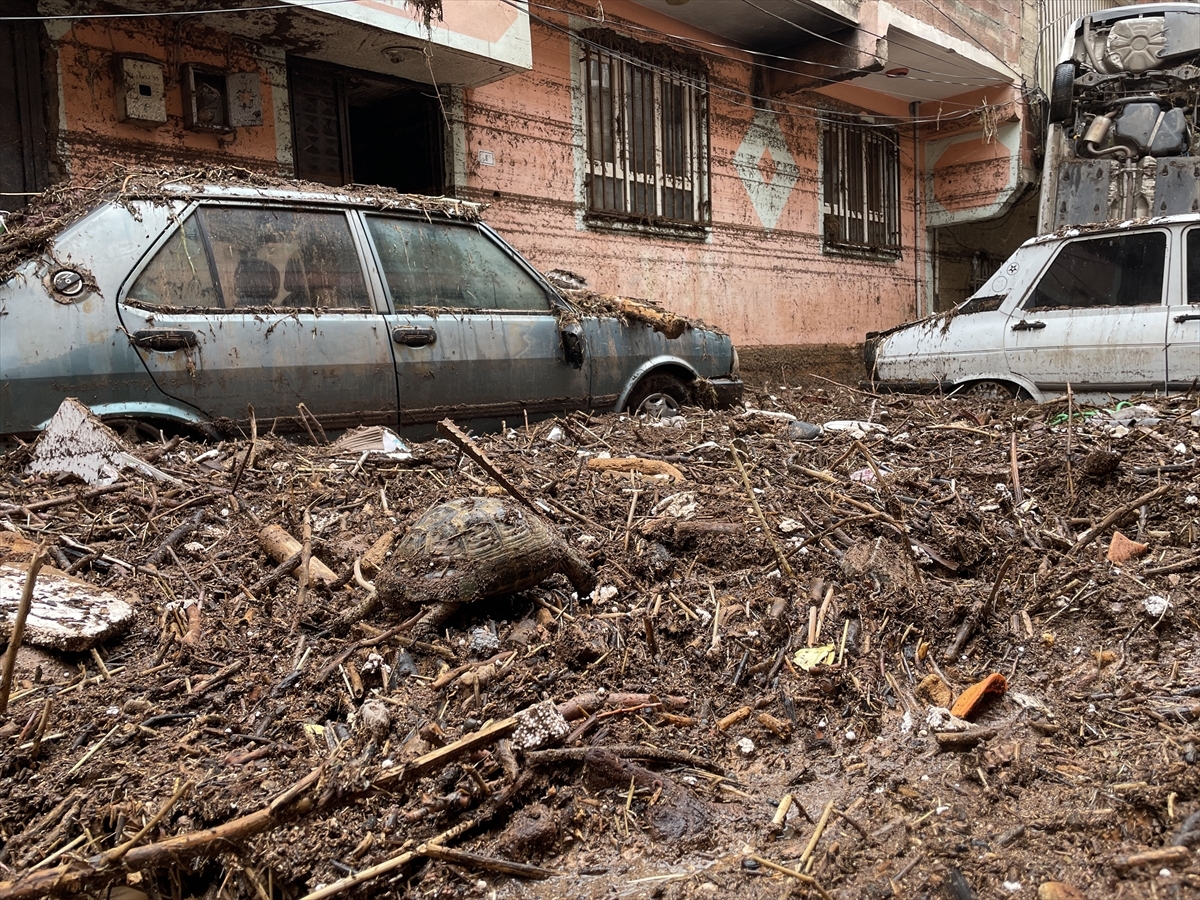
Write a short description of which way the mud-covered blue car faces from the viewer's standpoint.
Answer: facing to the right of the viewer

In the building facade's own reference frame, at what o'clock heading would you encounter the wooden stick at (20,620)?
The wooden stick is roughly at 2 o'clock from the building facade.

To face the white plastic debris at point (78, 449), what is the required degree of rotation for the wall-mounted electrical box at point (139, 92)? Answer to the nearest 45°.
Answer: approximately 45° to its right

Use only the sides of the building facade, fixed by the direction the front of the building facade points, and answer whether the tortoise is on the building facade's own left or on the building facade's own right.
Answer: on the building facade's own right

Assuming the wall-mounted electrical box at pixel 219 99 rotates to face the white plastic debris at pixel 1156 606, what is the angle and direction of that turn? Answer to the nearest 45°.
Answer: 0° — it already faces it

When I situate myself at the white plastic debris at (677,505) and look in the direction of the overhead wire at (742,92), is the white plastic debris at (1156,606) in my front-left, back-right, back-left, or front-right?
back-right

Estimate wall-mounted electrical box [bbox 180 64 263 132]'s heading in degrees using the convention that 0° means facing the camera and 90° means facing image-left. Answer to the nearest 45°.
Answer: approximately 315°

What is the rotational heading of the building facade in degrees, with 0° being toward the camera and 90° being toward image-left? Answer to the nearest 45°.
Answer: approximately 315°
